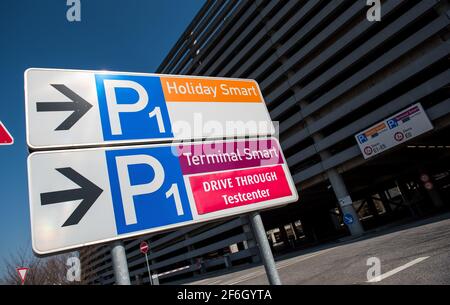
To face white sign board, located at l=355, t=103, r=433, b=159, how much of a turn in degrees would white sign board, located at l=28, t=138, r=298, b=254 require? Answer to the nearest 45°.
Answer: approximately 90° to its left

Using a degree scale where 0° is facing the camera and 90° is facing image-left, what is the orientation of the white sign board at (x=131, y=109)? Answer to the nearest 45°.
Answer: approximately 315°

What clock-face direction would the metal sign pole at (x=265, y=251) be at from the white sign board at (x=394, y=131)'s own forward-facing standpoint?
The metal sign pole is roughly at 12 o'clock from the white sign board.

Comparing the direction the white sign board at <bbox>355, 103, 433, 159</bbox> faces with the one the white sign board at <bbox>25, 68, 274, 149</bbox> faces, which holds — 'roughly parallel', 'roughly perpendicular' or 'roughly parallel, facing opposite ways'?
roughly perpendicular

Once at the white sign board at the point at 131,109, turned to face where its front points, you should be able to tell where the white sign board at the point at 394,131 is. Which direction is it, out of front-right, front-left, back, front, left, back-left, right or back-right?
left

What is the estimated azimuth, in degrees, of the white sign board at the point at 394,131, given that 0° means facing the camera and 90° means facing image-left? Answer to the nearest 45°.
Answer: approximately 0°

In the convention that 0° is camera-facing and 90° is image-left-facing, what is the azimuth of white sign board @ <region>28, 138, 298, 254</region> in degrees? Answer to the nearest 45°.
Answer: approximately 315°

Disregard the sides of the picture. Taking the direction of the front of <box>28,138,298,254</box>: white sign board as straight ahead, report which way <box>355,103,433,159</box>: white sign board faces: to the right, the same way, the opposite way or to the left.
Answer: to the right
